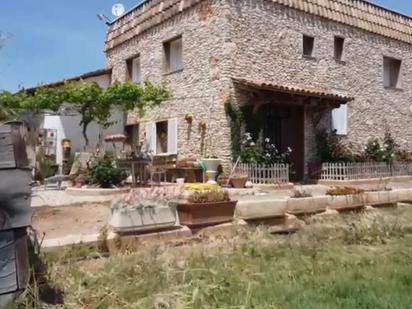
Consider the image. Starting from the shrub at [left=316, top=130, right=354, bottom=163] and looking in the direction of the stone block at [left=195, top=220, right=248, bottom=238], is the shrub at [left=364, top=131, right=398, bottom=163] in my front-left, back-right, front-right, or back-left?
back-left

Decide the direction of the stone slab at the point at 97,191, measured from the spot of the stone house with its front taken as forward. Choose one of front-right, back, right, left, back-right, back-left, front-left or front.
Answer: right

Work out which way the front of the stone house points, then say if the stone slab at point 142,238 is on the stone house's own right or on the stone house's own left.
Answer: on the stone house's own right

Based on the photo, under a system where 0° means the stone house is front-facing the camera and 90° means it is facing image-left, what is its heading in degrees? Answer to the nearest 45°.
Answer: approximately 315°

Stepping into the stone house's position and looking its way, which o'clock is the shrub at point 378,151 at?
The shrub is roughly at 10 o'clock from the stone house.

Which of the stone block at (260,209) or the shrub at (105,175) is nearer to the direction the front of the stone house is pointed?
the stone block

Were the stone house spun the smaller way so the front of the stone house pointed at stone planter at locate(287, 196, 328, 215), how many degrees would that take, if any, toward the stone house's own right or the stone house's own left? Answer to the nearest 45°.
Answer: approximately 45° to the stone house's own right

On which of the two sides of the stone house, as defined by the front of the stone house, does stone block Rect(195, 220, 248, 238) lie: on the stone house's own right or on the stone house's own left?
on the stone house's own right

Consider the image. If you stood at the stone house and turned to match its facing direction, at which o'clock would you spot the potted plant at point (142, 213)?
The potted plant is roughly at 2 o'clock from the stone house.

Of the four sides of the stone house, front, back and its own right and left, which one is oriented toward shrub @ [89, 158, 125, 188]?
right

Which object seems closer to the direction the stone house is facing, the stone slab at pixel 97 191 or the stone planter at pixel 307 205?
the stone planter
